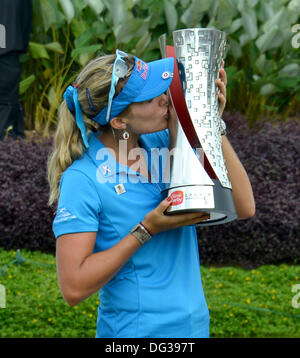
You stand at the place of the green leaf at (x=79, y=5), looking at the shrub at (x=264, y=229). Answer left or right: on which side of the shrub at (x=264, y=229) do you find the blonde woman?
right

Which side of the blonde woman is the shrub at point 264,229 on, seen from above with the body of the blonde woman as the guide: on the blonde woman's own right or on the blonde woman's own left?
on the blonde woman's own left

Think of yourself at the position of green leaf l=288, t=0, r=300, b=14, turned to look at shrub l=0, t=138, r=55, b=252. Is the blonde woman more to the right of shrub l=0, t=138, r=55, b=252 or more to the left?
left

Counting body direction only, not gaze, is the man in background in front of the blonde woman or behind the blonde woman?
behind

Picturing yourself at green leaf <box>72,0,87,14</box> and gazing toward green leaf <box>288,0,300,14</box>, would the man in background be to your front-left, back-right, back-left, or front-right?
back-right

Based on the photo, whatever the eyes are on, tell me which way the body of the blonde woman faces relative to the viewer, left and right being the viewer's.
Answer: facing the viewer and to the right of the viewer

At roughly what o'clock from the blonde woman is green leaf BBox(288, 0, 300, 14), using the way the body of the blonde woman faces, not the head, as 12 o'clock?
The green leaf is roughly at 8 o'clock from the blonde woman.

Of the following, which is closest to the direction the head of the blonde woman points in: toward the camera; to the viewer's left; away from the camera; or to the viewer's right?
to the viewer's right
